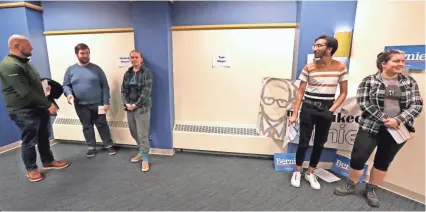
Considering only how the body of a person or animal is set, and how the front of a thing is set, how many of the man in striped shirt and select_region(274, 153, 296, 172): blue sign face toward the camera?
2

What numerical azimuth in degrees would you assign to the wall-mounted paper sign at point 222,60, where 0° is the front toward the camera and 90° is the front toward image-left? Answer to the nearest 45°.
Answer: approximately 0°

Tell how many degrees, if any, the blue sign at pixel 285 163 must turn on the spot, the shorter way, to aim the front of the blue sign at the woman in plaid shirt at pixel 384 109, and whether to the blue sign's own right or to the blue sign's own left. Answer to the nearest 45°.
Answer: approximately 45° to the blue sign's own left

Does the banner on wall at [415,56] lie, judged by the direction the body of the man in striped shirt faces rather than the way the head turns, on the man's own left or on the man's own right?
on the man's own left

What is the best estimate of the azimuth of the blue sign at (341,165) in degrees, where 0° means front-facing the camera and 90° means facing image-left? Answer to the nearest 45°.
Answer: approximately 0°

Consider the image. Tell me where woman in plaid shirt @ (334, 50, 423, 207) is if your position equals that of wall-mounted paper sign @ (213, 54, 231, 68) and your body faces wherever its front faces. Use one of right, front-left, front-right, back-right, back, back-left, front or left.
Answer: front-left

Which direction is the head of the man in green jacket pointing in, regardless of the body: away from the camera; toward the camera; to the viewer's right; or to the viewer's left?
to the viewer's right

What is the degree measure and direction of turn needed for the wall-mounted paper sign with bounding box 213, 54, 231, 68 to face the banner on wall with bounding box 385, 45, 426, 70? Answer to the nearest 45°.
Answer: approximately 45° to its left
